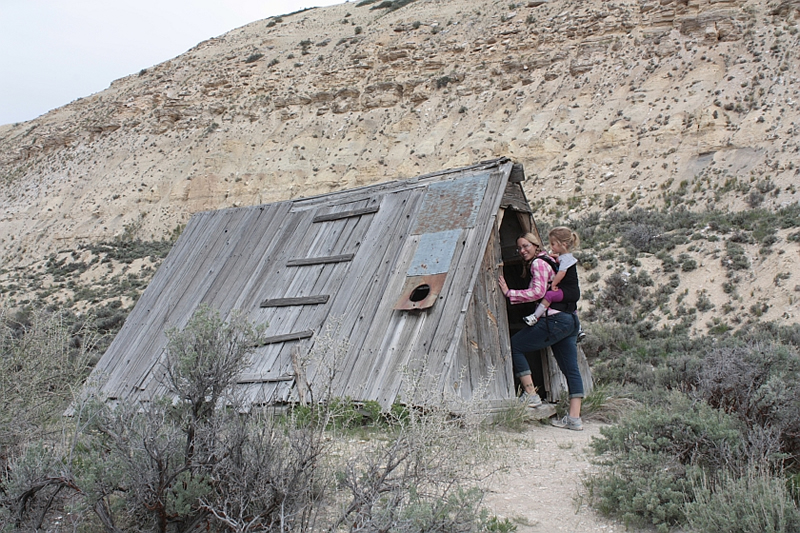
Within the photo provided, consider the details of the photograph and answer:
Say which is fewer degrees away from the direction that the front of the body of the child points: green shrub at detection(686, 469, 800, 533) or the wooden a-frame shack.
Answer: the wooden a-frame shack

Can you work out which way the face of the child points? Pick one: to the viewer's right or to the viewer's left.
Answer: to the viewer's left

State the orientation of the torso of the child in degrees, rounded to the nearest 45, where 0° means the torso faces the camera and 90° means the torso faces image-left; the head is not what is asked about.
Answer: approximately 90°

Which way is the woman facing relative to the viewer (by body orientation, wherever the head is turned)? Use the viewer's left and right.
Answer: facing to the left of the viewer

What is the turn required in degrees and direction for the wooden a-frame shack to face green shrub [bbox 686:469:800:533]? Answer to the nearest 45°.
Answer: approximately 45° to its right

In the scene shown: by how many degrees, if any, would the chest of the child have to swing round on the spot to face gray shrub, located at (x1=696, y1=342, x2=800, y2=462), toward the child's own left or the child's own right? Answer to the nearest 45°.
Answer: approximately 135° to the child's own left

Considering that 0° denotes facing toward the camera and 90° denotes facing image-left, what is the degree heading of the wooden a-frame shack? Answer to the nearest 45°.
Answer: approximately 315°

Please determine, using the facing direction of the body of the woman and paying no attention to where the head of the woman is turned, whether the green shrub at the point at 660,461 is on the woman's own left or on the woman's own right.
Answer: on the woman's own left
